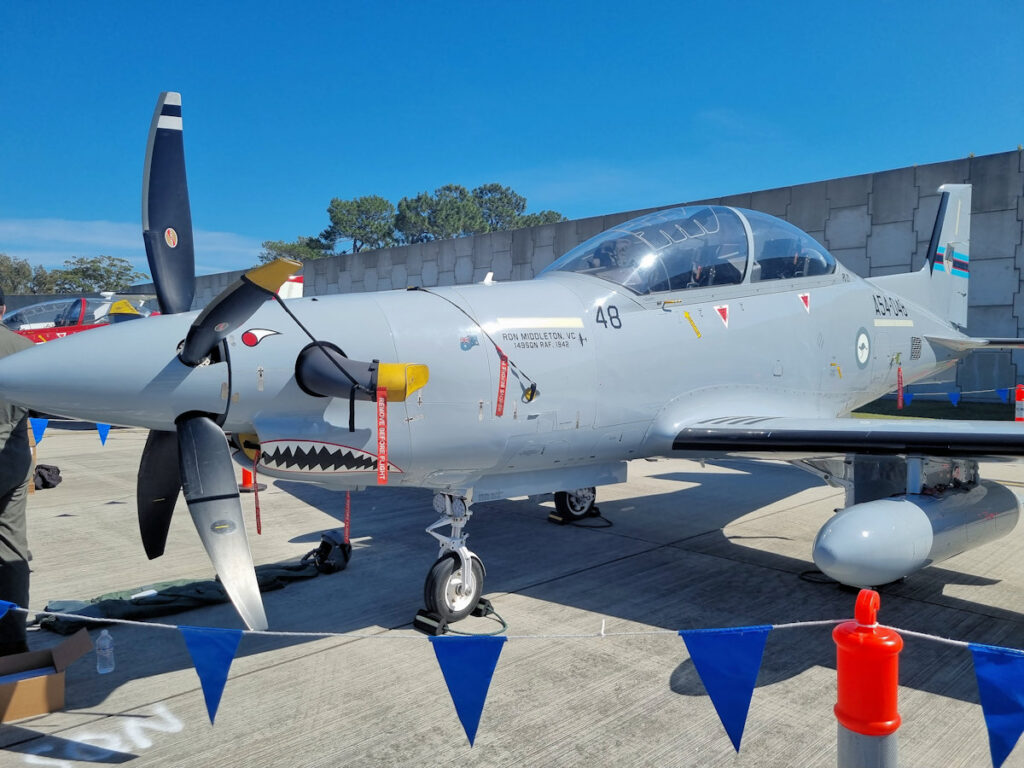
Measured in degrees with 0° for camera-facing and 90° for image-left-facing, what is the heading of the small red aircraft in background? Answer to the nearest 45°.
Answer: approximately 45°

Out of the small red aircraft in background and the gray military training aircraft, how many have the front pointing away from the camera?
0

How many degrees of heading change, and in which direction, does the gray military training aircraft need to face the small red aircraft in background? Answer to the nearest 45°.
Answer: approximately 90° to its right

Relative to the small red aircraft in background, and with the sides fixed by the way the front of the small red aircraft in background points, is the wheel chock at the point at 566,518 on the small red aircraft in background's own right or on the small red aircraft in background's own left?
on the small red aircraft in background's own left

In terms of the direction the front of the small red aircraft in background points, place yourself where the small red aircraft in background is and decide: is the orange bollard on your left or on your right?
on your left

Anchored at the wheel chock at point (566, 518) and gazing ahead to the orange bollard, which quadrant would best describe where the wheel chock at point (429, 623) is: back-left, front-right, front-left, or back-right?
front-right

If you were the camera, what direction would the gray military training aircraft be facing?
facing the viewer and to the left of the viewer

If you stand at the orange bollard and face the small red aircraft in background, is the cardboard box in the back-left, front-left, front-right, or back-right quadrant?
front-left
